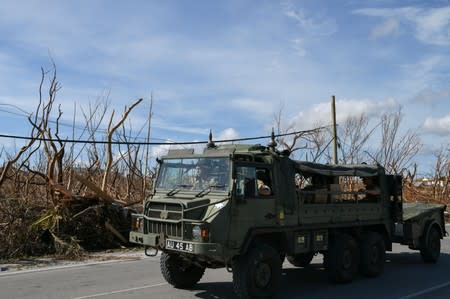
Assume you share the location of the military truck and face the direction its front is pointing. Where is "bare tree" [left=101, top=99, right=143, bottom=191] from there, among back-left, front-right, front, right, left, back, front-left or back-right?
right

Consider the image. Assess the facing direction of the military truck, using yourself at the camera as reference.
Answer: facing the viewer and to the left of the viewer
